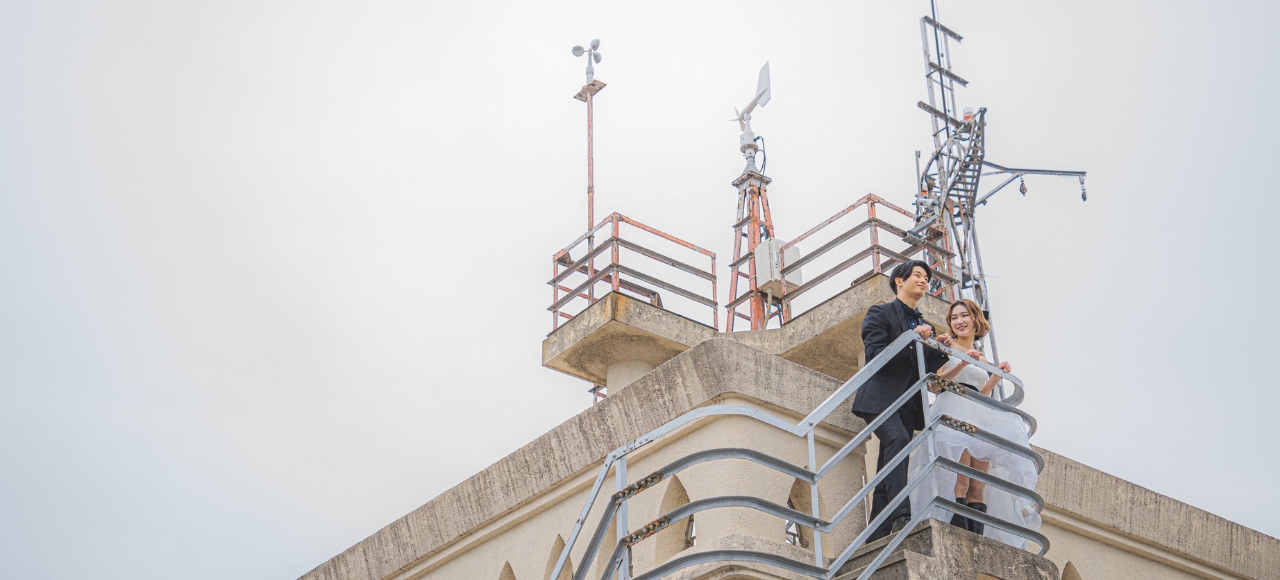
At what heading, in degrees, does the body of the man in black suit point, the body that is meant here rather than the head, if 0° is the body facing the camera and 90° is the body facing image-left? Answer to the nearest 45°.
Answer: approximately 315°

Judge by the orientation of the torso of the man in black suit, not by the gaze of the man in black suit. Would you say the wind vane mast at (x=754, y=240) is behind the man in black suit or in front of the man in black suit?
behind

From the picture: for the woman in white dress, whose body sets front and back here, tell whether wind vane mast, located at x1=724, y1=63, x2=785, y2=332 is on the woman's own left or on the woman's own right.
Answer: on the woman's own right

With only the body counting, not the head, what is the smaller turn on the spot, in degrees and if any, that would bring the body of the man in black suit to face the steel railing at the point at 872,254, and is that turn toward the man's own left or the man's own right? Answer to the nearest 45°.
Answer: approximately 135° to the man's own left

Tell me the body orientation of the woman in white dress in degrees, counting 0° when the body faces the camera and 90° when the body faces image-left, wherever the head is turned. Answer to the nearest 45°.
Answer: approximately 45°

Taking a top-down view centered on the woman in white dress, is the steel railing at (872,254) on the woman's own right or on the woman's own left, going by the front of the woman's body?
on the woman's own right
